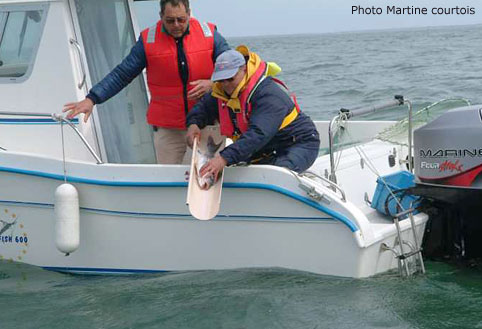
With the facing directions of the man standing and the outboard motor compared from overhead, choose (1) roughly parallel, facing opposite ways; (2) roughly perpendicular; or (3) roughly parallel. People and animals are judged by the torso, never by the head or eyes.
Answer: roughly perpendicular

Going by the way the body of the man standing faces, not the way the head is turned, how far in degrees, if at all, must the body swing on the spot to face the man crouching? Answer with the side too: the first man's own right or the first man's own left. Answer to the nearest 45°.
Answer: approximately 45° to the first man's own left

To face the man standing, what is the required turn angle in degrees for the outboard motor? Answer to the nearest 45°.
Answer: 0° — it already faces them

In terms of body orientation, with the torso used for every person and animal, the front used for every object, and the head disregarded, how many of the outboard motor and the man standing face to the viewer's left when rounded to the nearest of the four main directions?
1

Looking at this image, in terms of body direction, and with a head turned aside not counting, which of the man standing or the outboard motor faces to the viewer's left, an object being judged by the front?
the outboard motor

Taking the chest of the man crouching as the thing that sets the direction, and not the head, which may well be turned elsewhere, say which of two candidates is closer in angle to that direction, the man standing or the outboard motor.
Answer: the man standing

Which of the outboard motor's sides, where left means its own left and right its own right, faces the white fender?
front

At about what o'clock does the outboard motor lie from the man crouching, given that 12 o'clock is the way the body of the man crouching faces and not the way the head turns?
The outboard motor is roughly at 8 o'clock from the man crouching.

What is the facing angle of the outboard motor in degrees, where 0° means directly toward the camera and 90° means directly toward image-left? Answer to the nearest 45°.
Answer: approximately 90°

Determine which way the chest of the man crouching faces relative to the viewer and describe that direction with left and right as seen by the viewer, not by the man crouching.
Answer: facing the viewer and to the left of the viewer
